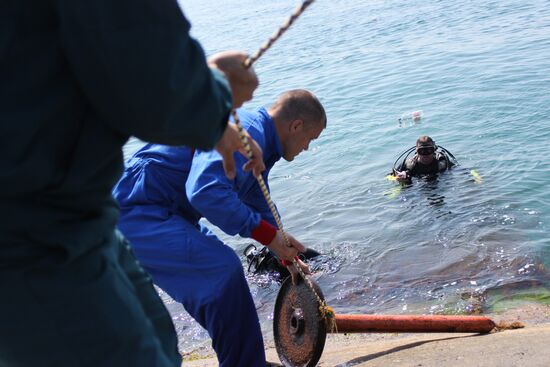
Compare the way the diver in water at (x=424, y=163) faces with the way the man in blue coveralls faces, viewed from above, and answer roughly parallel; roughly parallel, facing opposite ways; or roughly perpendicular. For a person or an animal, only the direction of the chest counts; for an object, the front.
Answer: roughly perpendicular

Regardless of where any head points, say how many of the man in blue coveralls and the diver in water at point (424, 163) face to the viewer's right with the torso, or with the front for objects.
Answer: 1

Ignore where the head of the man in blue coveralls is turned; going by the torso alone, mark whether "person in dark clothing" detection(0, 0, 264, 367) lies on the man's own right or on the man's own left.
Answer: on the man's own right

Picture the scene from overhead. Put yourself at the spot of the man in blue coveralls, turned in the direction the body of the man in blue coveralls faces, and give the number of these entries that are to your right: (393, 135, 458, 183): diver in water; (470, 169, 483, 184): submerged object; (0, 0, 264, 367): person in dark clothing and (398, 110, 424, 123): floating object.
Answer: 1

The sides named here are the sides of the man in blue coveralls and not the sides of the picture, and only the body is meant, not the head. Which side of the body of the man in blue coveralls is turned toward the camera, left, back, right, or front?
right

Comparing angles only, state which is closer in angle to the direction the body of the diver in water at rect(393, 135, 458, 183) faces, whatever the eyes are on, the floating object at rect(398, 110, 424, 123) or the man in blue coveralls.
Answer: the man in blue coveralls

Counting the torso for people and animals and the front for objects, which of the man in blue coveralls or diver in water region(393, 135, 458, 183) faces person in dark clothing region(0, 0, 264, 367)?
the diver in water

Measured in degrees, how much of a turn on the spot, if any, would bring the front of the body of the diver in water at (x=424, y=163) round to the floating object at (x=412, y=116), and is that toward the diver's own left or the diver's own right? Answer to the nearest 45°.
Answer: approximately 180°

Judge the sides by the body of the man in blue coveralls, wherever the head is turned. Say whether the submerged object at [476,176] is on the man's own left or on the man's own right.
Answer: on the man's own left

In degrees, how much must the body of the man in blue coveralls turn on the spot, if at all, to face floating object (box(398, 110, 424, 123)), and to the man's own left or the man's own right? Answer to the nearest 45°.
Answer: approximately 45° to the man's own left

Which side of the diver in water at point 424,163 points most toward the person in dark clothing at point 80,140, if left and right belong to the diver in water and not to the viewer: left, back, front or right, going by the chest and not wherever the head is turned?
front

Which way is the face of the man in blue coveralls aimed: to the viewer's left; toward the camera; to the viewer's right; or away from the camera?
to the viewer's right

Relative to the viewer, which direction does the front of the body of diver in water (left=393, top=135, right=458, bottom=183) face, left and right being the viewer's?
facing the viewer

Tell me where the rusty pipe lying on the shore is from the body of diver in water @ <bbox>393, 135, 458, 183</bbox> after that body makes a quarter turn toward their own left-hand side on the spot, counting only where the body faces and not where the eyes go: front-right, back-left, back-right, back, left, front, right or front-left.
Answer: right
